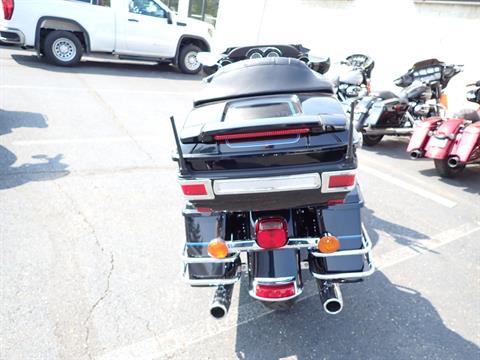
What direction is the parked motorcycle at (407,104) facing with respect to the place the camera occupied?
facing away from the viewer and to the right of the viewer

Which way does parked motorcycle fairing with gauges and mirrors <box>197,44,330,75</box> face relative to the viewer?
away from the camera

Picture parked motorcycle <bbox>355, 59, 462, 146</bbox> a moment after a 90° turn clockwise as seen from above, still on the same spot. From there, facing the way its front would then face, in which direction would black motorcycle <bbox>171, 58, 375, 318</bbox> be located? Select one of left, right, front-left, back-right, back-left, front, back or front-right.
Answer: front-right

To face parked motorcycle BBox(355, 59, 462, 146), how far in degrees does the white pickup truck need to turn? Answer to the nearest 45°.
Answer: approximately 45° to its right

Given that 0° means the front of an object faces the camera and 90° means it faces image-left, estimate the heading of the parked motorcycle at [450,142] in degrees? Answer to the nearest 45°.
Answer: approximately 225°

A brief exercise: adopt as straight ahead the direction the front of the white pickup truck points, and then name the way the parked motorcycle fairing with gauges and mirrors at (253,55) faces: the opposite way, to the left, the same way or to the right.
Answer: to the left

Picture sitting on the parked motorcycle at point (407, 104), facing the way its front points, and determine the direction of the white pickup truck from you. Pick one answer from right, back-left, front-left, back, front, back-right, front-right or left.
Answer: back-left

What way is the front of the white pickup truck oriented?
to the viewer's right

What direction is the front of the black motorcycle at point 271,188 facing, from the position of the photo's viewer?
facing away from the viewer

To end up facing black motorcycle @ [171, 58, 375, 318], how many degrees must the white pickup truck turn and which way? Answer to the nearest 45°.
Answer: approximately 90° to its right
